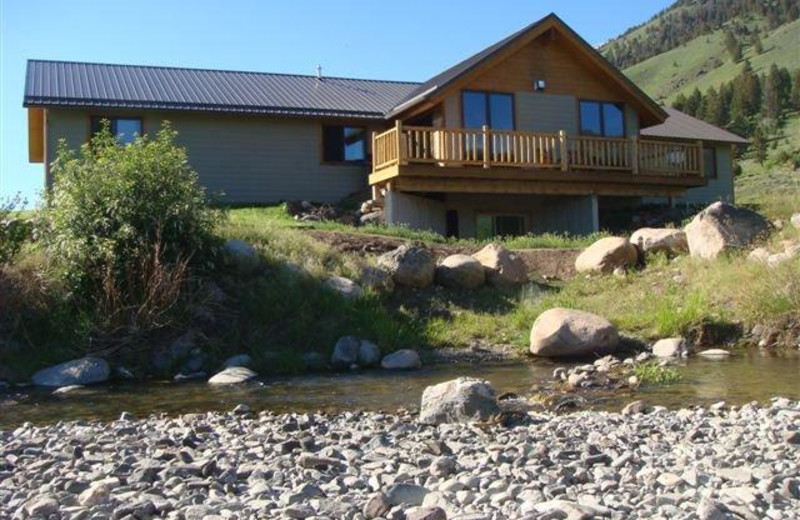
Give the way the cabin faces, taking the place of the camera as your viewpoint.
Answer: facing the viewer

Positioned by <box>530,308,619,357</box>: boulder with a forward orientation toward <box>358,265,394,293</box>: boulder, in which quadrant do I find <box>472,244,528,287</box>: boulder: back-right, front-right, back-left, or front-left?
front-right

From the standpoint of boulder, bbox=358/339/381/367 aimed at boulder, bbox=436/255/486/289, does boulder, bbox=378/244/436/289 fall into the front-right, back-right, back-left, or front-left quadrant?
front-left

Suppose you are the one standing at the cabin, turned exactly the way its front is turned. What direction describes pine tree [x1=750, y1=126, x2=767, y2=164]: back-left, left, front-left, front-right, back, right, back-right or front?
back-left

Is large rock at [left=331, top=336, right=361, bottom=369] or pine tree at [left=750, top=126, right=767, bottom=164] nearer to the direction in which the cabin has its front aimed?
the large rock

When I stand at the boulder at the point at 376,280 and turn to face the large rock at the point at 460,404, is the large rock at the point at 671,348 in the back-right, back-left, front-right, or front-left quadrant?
front-left

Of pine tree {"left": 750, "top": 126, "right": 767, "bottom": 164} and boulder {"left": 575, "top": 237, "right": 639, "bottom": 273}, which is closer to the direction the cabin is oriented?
the boulder

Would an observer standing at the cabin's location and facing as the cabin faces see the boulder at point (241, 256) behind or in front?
in front

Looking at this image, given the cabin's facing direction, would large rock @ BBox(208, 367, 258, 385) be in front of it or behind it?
in front

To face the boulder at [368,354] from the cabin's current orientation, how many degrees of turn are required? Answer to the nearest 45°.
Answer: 0° — it already faces it

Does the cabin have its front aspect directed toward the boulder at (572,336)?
yes

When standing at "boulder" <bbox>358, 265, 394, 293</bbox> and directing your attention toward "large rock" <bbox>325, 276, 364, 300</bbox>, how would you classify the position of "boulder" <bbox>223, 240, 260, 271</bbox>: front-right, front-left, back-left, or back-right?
front-right

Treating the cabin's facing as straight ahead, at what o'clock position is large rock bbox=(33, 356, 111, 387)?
The large rock is roughly at 1 o'clock from the cabin.

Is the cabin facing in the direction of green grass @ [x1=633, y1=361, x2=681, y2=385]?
yes

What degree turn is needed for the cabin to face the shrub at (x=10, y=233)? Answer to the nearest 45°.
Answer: approximately 45° to its right

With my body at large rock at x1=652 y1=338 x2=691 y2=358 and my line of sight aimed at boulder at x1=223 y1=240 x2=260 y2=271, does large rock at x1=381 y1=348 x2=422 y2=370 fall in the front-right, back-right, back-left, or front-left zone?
front-left

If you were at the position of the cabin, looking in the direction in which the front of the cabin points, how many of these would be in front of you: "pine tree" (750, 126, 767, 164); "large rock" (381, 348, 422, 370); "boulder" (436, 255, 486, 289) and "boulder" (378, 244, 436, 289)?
3

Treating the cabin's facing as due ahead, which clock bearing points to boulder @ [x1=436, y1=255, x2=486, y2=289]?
The boulder is roughly at 12 o'clock from the cabin.

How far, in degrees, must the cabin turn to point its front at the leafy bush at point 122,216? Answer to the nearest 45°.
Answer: approximately 45° to its right

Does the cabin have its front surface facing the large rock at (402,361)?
yes

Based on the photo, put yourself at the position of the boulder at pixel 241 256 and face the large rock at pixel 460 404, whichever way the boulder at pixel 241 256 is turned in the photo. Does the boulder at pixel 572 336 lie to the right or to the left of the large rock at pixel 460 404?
left
